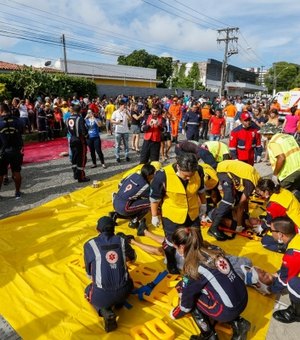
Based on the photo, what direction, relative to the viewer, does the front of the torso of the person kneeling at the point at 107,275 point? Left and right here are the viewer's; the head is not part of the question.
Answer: facing away from the viewer

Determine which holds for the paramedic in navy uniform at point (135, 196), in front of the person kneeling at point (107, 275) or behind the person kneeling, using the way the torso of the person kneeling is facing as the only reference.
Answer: in front

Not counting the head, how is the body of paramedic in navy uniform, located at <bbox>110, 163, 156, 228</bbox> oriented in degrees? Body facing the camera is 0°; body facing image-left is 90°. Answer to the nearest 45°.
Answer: approximately 225°

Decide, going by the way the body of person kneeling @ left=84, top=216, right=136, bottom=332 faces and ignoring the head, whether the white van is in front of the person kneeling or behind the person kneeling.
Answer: in front

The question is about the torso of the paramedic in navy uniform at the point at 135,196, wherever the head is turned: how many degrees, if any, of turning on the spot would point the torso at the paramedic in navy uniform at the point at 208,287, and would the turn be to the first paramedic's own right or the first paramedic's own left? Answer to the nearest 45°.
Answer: approximately 135° to the first paramedic's own right

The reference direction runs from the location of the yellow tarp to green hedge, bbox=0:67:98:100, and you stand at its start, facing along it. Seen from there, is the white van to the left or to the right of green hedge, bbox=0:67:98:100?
right

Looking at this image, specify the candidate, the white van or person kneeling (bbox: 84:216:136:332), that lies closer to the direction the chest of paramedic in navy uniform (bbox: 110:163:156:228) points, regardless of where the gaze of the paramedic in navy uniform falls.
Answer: the white van

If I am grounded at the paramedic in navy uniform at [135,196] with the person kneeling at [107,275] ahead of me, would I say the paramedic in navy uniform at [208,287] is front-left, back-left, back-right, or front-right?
front-left
